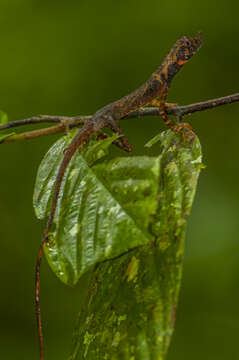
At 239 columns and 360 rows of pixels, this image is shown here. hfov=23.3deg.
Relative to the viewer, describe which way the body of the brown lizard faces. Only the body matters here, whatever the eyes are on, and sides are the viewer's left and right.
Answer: facing to the right of the viewer
